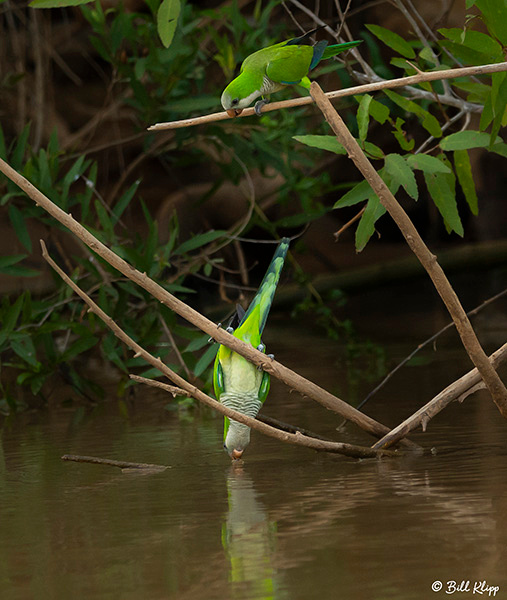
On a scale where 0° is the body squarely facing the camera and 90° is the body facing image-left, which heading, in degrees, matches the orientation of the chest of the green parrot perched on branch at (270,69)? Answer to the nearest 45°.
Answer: approximately 90°
